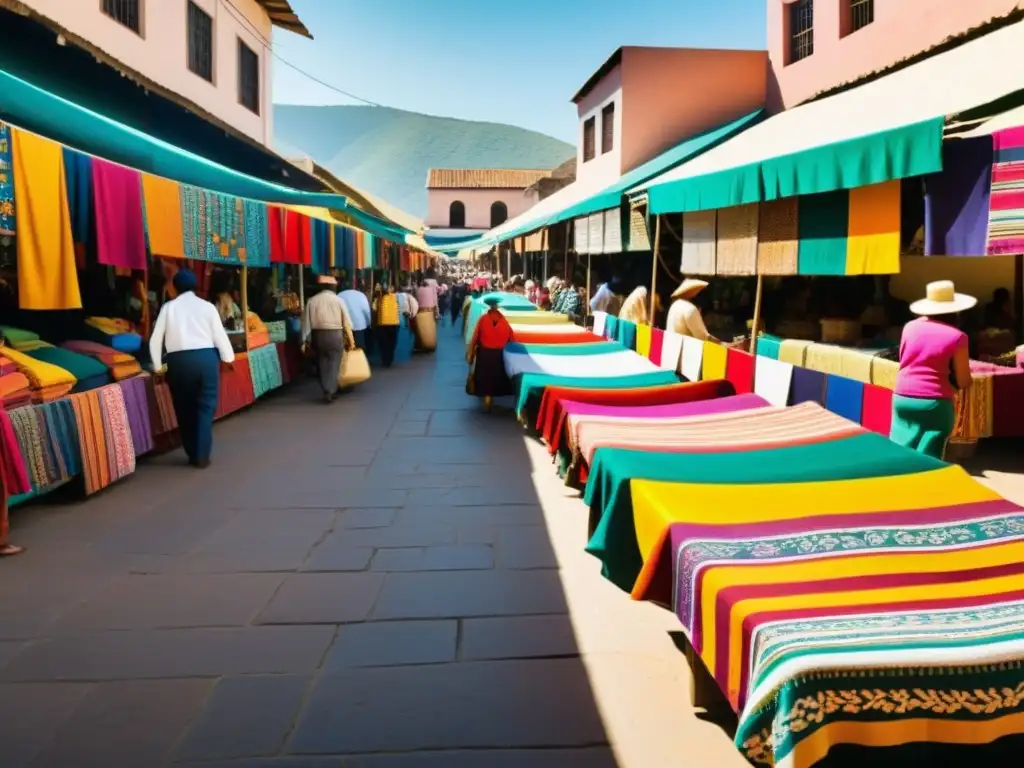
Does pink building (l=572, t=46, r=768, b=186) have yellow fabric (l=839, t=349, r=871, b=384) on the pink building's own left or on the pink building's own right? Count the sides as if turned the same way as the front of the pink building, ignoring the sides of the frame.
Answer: on the pink building's own left

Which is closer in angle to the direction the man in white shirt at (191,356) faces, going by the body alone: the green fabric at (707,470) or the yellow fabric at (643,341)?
the yellow fabric

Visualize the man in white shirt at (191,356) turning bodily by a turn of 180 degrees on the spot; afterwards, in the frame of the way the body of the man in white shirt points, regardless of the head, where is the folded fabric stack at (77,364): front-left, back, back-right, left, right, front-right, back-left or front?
front-right

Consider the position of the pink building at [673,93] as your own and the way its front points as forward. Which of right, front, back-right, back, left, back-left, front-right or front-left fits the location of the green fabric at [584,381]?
left

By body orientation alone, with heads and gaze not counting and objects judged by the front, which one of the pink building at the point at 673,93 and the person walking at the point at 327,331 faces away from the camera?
the person walking

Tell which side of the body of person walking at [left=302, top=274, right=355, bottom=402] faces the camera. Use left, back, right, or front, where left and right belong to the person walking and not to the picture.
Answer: back

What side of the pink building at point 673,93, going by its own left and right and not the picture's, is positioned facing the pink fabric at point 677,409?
left

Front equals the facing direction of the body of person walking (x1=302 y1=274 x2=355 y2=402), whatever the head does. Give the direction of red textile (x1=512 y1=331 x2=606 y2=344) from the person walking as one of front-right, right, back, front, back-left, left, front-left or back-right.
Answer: right

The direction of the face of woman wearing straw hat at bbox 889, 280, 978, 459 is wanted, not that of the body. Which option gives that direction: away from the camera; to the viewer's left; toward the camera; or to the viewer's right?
away from the camera

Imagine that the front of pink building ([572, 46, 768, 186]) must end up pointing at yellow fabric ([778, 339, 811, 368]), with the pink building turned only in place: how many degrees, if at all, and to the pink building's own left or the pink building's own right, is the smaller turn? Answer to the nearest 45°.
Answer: approximately 90° to the pink building's own left

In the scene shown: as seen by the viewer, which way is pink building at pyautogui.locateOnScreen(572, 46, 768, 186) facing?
to the viewer's left

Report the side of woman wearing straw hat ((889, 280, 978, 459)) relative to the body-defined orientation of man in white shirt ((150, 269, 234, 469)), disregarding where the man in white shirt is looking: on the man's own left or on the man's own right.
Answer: on the man's own right

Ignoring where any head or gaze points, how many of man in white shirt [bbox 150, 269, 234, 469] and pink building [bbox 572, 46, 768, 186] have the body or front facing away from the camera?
1

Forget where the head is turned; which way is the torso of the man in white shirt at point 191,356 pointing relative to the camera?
away from the camera
